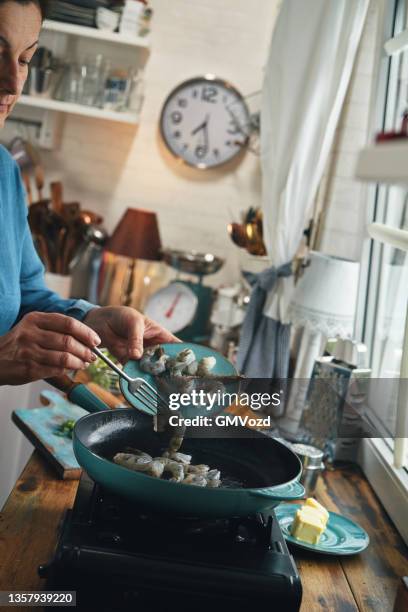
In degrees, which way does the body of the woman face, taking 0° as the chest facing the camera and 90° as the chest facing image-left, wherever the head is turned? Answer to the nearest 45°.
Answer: approximately 315°

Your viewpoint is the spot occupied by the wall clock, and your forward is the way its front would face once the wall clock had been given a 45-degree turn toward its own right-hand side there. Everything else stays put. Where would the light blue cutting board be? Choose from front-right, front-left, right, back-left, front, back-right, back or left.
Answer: front-left

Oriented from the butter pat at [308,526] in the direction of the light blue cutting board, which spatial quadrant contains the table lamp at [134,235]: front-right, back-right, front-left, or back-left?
front-right

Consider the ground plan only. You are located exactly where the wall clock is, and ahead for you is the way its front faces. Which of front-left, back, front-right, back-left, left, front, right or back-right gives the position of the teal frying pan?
front

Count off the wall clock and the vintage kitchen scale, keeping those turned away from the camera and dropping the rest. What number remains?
0

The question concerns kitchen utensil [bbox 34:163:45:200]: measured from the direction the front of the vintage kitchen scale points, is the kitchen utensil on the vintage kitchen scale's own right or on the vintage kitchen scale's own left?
on the vintage kitchen scale's own right

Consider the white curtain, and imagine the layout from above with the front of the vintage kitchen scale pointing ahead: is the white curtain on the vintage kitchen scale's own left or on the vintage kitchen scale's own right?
on the vintage kitchen scale's own left

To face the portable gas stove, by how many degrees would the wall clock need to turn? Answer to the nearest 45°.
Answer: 0° — it already faces it

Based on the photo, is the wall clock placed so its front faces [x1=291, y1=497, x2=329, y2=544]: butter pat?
yes

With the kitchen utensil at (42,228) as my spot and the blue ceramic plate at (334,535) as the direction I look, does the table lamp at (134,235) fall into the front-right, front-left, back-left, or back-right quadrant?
front-left

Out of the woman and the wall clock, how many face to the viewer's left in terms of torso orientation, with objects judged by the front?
0

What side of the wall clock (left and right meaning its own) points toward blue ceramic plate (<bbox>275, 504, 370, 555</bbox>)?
front

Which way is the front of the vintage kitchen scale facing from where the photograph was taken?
facing the viewer and to the left of the viewer

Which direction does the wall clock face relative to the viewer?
toward the camera
